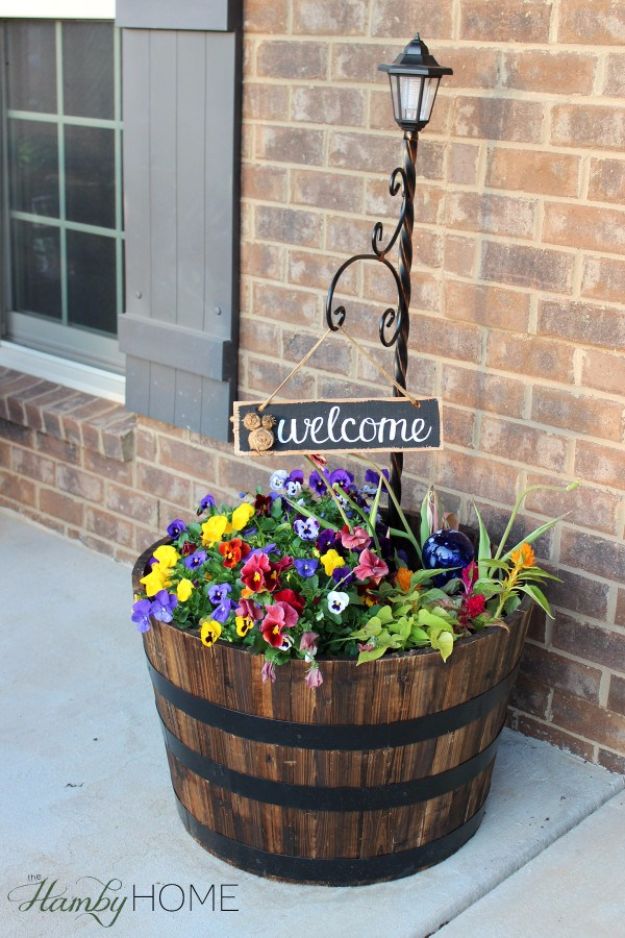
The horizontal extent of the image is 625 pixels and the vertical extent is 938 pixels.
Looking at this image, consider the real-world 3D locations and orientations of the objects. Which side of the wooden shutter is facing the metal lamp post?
left

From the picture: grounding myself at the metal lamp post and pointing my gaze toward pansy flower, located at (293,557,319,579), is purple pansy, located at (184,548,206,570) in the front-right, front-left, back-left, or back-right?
front-right

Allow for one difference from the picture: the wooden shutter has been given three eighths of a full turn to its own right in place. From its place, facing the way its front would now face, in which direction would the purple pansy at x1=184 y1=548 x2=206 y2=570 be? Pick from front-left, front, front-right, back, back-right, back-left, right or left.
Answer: back

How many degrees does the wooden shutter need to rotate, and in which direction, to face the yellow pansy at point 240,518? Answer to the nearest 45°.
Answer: approximately 45° to its left

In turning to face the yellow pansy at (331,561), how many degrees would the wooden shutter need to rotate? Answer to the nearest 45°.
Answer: approximately 45° to its left

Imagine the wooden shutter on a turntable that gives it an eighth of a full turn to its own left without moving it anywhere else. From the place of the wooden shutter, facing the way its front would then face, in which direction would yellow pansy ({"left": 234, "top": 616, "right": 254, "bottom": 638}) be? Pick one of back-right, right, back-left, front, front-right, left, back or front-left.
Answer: front

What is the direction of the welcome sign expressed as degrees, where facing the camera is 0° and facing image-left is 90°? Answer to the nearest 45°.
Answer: approximately 0°

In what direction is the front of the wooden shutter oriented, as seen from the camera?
facing the viewer and to the left of the viewer

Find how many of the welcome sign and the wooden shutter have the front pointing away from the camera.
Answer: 0

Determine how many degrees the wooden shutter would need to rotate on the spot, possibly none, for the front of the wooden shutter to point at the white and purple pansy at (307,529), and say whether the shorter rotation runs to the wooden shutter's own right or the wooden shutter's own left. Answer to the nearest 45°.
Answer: approximately 45° to the wooden shutter's own left

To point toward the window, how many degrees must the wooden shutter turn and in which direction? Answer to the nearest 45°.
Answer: approximately 90° to its right

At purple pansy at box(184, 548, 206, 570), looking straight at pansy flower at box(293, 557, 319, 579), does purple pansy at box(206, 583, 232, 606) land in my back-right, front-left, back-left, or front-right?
front-right
